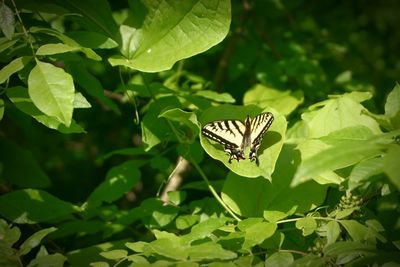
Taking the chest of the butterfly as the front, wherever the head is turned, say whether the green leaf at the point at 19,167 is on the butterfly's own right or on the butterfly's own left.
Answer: on the butterfly's own left

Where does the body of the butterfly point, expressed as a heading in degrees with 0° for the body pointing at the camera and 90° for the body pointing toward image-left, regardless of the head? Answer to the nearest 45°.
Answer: approximately 180°
